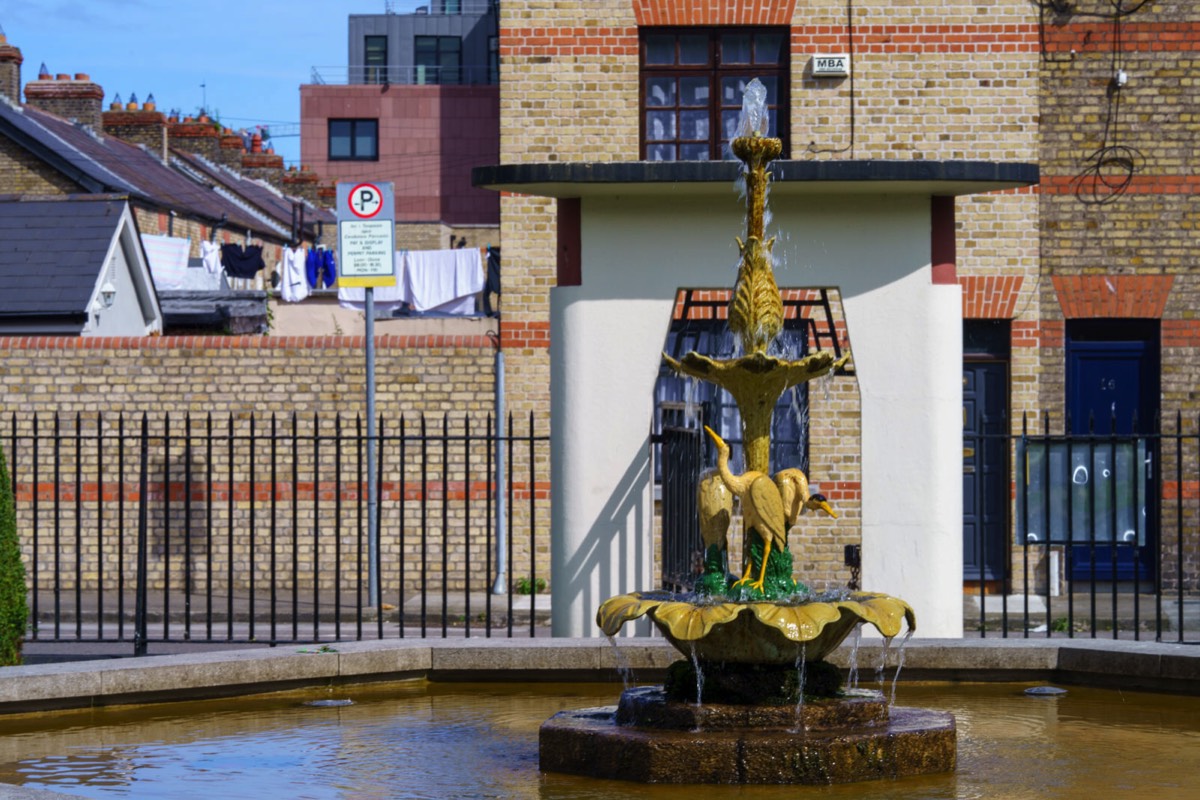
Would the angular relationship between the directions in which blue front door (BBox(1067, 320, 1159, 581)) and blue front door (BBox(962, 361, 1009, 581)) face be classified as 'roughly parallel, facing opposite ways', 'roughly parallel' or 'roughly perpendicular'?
roughly parallel

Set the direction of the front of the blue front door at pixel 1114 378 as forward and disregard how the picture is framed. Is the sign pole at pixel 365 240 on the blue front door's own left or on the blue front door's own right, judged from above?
on the blue front door's own right

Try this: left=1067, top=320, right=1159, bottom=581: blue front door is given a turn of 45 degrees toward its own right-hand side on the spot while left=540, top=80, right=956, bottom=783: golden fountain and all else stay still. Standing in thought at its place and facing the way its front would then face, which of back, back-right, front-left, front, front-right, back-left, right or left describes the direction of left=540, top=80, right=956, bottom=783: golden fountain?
front-left

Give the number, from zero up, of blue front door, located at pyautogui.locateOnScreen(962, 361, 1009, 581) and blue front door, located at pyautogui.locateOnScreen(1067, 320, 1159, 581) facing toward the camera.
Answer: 2

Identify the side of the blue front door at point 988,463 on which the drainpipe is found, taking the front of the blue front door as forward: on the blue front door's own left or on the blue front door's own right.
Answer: on the blue front door's own right

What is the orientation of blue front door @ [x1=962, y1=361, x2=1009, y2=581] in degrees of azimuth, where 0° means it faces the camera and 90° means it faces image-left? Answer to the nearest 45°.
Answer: approximately 0°

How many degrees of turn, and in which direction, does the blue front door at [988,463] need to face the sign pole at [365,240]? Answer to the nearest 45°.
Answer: approximately 90° to its right

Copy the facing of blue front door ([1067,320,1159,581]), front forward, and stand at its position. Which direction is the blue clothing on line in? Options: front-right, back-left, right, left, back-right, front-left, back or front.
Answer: back-right

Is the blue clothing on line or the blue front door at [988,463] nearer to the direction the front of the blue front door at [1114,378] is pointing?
the blue front door

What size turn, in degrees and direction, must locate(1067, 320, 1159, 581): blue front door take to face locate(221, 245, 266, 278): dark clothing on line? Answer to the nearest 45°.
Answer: approximately 135° to its right

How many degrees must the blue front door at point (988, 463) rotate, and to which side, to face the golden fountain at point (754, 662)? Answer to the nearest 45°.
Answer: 0° — it already faces it

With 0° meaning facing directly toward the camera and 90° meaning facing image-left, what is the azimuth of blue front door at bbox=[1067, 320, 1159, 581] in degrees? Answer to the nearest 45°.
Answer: approximately 0°
